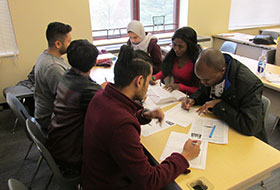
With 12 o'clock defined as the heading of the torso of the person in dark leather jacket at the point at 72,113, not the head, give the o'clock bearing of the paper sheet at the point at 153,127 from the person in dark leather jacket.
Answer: The paper sheet is roughly at 2 o'clock from the person in dark leather jacket.

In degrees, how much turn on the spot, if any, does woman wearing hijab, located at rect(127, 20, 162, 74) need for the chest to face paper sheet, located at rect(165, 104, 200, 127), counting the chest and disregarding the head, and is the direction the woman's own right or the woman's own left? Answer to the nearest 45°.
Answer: approximately 45° to the woman's own left

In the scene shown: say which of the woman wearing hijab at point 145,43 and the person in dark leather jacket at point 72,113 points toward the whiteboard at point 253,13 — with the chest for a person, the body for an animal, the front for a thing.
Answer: the person in dark leather jacket

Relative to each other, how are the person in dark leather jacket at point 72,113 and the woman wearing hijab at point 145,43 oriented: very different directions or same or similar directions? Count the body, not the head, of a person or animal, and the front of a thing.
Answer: very different directions

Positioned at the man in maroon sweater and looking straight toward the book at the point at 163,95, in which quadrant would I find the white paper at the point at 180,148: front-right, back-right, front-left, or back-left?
front-right

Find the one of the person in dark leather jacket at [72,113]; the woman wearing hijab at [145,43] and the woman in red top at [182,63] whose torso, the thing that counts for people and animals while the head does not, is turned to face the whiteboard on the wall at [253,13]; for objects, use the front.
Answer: the person in dark leather jacket

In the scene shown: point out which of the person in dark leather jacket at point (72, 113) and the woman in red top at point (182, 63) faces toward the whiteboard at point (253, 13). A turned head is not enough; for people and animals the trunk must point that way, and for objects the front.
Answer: the person in dark leather jacket

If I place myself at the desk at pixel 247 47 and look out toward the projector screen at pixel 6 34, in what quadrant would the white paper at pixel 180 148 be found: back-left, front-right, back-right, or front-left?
front-left

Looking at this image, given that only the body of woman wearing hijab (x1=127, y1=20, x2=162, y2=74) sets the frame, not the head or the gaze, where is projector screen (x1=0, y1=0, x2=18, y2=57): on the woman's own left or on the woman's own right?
on the woman's own right

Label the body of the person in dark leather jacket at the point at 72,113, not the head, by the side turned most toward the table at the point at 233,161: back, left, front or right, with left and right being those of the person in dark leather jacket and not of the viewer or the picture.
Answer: right

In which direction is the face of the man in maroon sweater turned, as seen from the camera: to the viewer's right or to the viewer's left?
to the viewer's right

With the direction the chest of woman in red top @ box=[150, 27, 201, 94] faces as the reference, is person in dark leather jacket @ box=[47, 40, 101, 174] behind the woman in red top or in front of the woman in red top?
in front

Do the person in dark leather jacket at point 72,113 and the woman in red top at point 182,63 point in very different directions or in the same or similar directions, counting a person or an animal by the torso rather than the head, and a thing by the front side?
very different directions

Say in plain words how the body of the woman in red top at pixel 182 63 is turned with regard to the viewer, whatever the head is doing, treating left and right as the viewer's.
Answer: facing the viewer and to the left of the viewer

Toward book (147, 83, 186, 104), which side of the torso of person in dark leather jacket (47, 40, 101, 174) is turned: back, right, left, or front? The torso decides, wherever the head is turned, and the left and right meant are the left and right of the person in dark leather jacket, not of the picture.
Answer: front

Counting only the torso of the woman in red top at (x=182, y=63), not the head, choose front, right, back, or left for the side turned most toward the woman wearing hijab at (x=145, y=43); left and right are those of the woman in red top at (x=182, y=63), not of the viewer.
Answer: right

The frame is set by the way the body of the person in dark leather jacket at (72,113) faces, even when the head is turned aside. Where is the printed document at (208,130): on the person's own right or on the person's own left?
on the person's own right

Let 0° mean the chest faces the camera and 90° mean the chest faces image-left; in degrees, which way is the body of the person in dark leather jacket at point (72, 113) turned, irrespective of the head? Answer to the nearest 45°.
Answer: approximately 225°
